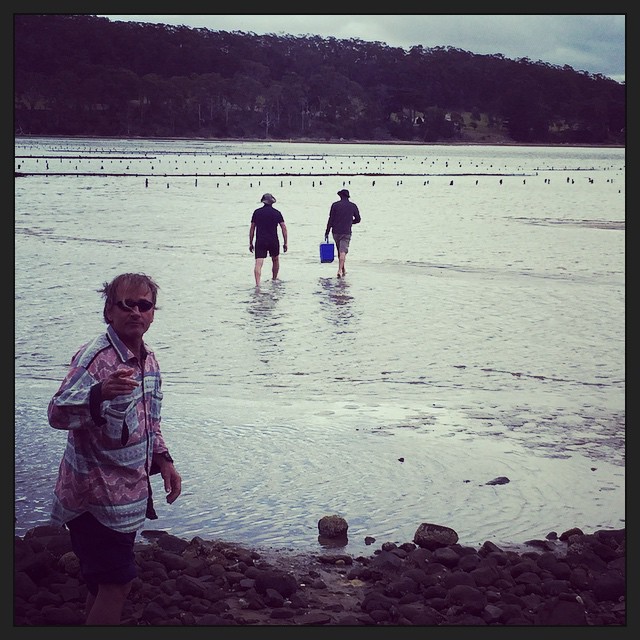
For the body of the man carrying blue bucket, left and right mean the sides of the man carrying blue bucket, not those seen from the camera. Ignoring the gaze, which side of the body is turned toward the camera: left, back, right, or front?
back

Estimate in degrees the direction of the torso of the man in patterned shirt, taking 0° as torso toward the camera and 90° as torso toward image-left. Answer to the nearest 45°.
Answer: approximately 315°

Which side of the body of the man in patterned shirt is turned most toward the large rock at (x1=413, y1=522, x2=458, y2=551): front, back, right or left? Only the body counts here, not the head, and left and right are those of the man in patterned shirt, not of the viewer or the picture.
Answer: left

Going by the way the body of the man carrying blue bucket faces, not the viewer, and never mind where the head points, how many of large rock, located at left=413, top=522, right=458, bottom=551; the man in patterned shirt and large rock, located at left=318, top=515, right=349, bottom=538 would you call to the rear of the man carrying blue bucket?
3

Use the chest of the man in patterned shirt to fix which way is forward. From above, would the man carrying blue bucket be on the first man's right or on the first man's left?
on the first man's left

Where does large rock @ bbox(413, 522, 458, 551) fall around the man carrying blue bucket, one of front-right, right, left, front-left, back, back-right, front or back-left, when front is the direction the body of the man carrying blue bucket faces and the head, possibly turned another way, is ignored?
back

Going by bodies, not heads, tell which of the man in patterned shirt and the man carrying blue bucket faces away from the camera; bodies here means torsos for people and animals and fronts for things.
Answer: the man carrying blue bucket

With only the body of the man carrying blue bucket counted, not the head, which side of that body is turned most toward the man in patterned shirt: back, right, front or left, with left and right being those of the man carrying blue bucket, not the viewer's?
back

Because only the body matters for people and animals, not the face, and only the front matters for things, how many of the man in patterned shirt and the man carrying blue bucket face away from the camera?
1
